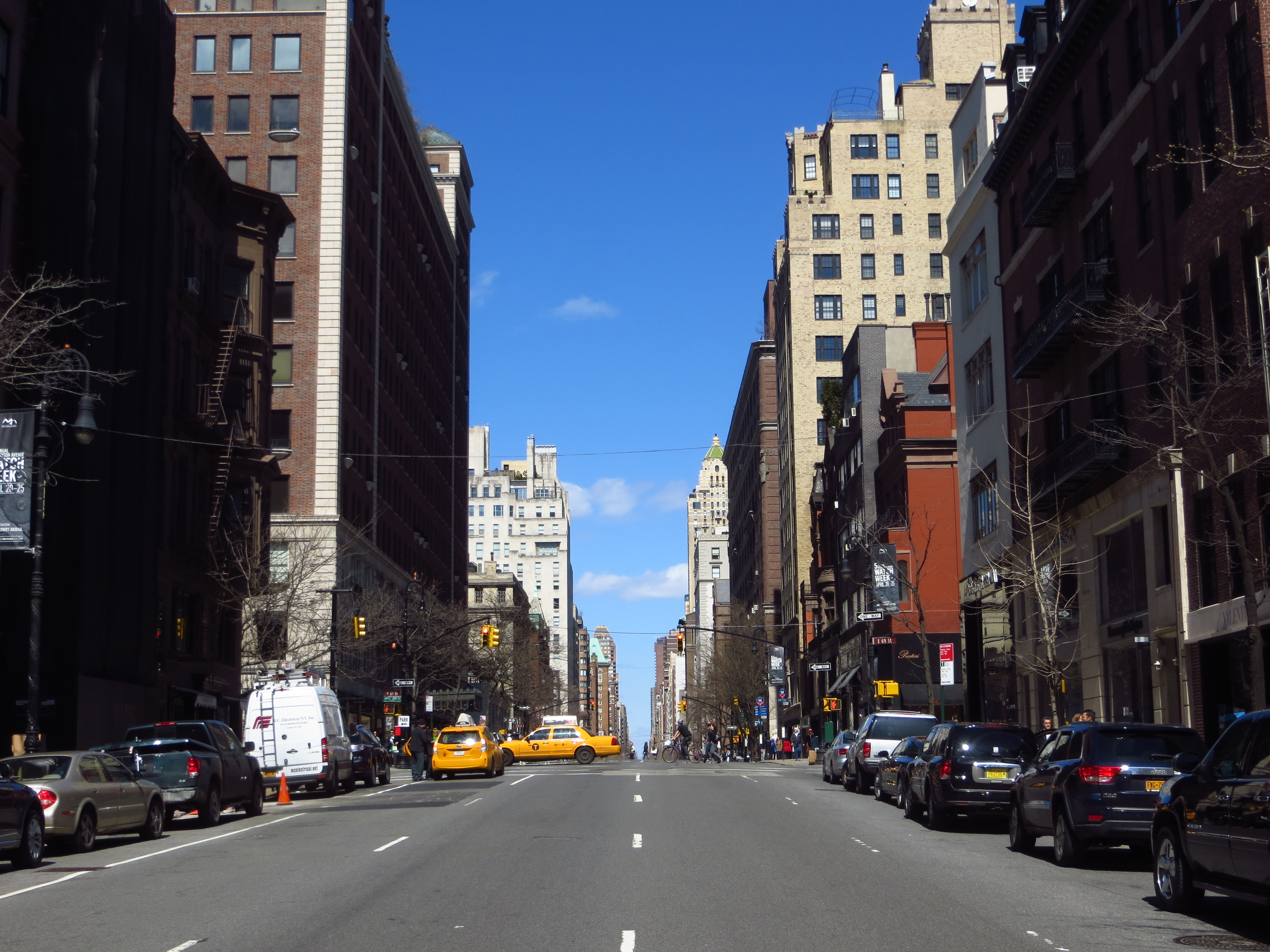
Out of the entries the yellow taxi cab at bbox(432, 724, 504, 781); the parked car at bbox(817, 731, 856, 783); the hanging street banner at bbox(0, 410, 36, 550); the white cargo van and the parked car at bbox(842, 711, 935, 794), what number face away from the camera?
4

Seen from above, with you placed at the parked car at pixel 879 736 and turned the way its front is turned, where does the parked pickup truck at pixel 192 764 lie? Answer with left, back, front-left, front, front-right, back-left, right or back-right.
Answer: back-left

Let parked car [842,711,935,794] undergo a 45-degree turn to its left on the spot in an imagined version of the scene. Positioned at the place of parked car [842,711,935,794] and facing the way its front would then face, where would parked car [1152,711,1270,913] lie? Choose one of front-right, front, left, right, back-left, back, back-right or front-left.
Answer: back-left

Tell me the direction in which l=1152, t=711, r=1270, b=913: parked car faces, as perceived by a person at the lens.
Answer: facing away from the viewer and to the left of the viewer

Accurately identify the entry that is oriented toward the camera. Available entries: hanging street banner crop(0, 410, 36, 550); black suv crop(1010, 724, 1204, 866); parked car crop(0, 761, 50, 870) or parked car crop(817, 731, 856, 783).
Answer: the hanging street banner

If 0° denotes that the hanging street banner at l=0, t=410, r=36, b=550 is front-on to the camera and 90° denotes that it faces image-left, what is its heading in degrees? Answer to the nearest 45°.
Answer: approximately 0°

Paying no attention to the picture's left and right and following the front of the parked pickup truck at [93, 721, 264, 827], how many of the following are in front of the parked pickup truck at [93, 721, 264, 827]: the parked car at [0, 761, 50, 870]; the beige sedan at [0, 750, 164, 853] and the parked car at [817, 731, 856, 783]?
1

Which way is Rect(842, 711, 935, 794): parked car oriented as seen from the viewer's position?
away from the camera

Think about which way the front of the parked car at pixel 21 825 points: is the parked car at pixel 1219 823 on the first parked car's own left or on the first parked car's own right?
on the first parked car's own right

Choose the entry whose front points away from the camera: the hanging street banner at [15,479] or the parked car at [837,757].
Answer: the parked car

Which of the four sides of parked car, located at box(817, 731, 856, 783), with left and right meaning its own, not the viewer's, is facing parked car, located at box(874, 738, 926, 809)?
back

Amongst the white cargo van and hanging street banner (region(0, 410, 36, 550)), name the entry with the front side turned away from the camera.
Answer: the white cargo van
